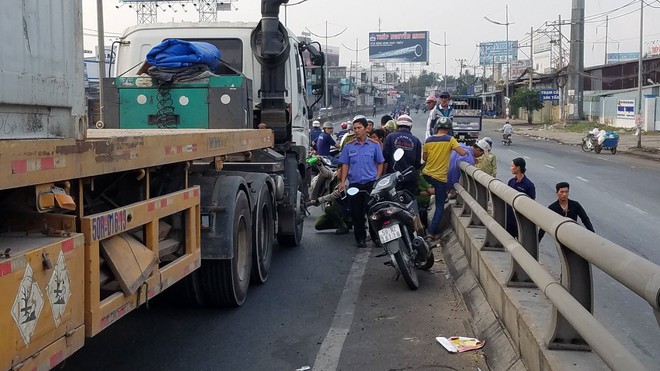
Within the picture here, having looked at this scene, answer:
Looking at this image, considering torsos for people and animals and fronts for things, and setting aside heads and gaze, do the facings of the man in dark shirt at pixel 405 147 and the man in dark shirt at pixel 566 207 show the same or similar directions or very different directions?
very different directions

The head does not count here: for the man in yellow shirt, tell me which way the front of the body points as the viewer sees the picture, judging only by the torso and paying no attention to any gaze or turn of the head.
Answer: away from the camera

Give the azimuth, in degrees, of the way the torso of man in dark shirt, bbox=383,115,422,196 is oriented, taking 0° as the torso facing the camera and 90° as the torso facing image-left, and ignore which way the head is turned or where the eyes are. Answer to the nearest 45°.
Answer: approximately 180°

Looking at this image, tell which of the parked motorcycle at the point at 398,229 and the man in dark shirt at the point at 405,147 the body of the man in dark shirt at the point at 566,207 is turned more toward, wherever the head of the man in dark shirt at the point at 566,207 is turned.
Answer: the parked motorcycle

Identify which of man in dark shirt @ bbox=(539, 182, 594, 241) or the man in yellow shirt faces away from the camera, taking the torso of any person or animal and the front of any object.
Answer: the man in yellow shirt

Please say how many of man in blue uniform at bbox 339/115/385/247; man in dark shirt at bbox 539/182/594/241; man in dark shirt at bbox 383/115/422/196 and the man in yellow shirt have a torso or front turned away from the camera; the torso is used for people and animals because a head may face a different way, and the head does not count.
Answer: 2

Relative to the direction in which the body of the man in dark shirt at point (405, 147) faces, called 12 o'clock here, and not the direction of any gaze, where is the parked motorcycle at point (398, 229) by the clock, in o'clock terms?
The parked motorcycle is roughly at 6 o'clock from the man in dark shirt.

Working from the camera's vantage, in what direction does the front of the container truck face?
facing away from the viewer and to the right of the viewer

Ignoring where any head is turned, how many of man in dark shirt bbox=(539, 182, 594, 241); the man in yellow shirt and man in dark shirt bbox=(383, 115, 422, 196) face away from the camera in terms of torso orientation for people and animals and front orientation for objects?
2

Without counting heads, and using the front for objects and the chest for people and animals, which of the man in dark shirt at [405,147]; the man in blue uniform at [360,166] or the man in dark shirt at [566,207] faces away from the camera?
the man in dark shirt at [405,147]

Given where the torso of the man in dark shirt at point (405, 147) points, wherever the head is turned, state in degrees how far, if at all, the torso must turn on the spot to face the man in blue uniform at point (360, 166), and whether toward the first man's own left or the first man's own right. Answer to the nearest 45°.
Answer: approximately 135° to the first man's own left

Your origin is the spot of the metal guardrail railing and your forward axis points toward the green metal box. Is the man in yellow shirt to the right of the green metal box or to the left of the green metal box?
right
